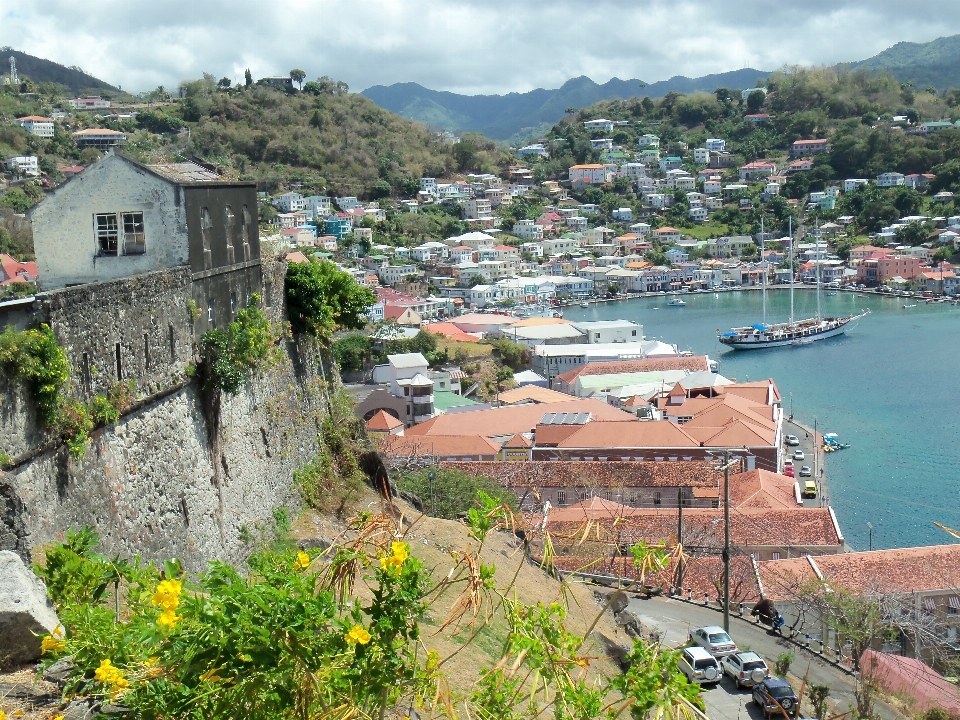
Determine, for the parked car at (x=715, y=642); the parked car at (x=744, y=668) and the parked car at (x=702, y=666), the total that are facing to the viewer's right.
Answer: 0

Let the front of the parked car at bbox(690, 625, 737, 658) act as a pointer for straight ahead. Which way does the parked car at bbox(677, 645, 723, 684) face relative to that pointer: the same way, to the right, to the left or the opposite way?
the same way

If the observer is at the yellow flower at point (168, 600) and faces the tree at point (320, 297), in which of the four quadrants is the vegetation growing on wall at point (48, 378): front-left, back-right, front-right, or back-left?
front-left

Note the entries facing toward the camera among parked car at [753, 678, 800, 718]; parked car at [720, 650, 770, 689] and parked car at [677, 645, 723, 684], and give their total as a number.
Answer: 0

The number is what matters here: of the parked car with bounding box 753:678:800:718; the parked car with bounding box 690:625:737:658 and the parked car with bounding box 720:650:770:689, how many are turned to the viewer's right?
0

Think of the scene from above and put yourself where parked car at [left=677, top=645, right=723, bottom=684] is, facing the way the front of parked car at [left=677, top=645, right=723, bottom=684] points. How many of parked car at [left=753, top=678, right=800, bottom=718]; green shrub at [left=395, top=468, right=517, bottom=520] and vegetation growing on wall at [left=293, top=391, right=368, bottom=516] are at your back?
1
